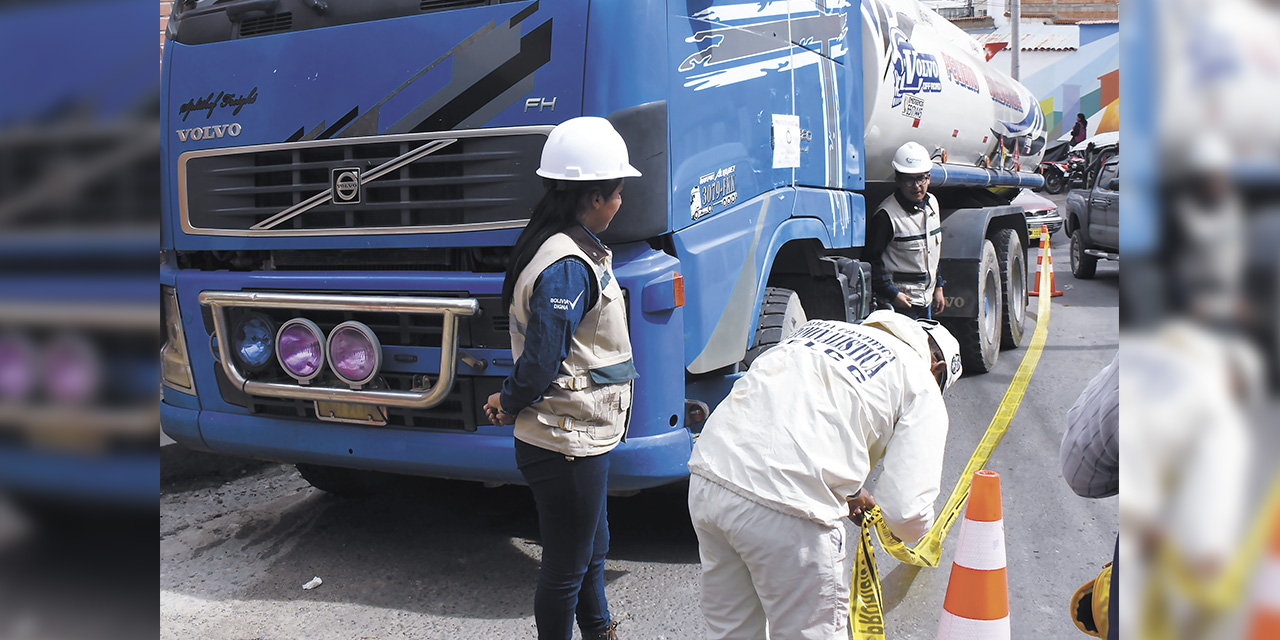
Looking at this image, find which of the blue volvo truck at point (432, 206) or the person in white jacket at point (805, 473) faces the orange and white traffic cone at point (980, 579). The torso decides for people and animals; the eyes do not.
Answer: the person in white jacket

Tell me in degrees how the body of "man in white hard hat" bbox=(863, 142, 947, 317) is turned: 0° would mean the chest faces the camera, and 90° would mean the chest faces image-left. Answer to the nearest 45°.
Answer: approximately 315°

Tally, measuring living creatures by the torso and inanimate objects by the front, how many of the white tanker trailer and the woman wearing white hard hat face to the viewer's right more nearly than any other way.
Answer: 1

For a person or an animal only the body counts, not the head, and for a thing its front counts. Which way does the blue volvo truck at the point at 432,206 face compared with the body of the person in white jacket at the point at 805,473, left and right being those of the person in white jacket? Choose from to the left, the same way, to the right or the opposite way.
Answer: the opposite way

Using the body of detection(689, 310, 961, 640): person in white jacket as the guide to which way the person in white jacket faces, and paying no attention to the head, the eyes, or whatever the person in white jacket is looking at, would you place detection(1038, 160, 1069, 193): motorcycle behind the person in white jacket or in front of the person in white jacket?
in front

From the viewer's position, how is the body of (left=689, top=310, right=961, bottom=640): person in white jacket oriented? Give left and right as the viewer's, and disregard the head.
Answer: facing away from the viewer and to the right of the viewer

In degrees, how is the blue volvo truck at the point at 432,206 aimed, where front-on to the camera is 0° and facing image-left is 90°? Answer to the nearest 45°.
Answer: approximately 45°

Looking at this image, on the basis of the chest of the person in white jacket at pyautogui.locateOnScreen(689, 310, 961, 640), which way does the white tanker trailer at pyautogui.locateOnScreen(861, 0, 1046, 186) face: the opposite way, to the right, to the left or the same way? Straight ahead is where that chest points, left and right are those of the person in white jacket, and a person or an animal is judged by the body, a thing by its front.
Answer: the opposite way

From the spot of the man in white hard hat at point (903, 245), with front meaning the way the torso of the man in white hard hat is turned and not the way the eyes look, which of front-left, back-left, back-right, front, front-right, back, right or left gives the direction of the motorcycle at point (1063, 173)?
back-left

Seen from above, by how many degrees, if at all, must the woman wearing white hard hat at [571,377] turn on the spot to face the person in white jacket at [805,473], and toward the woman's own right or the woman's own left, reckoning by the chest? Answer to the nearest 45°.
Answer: approximately 45° to the woman's own right

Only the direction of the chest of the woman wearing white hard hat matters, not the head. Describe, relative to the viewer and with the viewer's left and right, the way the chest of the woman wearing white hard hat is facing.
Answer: facing to the right of the viewer
